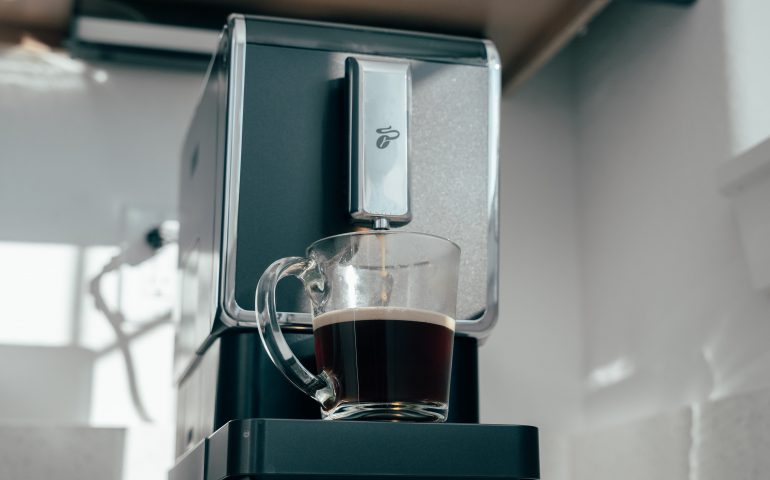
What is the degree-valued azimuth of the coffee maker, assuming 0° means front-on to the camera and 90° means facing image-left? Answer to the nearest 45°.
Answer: approximately 0°
